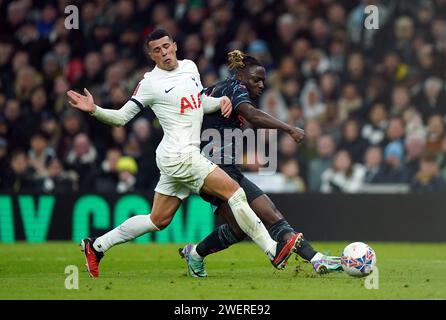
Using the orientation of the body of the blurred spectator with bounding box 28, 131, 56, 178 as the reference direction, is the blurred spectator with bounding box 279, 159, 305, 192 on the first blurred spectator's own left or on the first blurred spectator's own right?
on the first blurred spectator's own left

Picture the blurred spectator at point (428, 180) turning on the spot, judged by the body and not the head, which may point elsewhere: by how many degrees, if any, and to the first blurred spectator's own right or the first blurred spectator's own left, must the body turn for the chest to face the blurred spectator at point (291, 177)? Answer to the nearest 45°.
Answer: approximately 90° to the first blurred spectator's own right

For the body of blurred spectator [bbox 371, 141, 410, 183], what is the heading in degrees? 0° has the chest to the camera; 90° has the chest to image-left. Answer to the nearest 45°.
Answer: approximately 0°

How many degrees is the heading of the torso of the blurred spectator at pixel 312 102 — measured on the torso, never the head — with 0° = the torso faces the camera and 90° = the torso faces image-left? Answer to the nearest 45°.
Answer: approximately 0°
